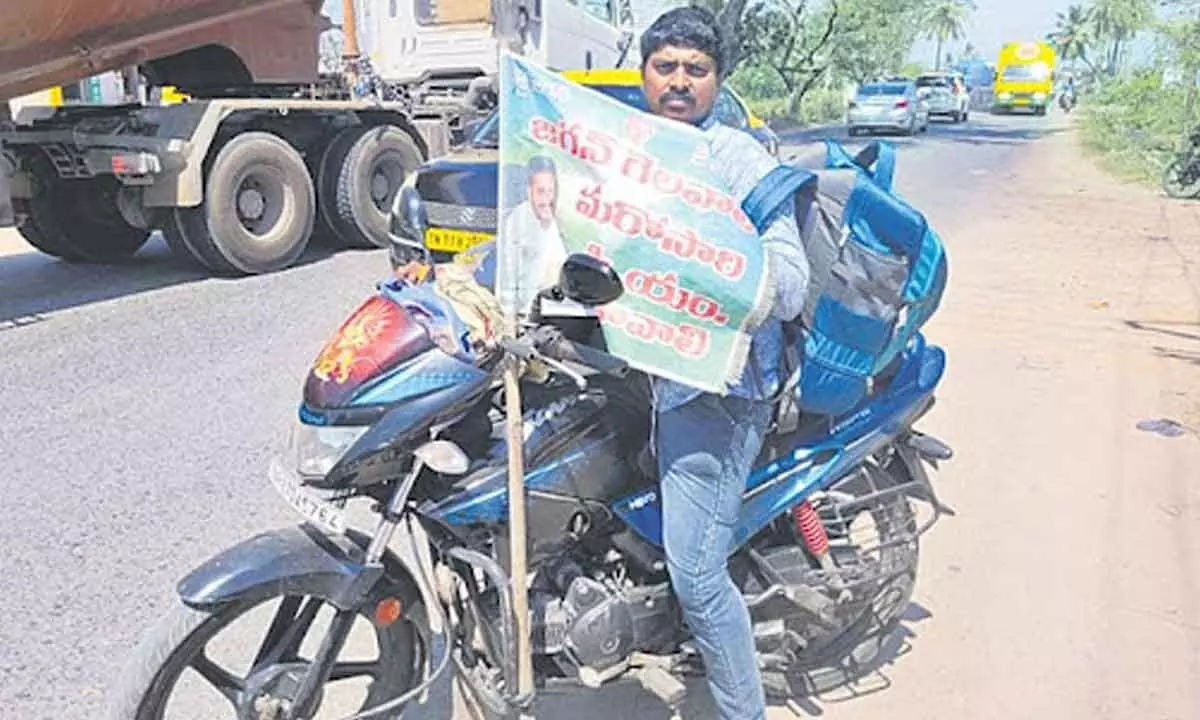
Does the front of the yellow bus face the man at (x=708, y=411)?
yes

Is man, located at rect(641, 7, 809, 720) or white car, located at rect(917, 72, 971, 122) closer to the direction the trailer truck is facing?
the white car

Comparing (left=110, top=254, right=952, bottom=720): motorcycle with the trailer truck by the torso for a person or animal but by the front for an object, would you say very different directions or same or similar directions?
very different directions

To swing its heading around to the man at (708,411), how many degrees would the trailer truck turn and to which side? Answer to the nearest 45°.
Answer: approximately 135° to its right

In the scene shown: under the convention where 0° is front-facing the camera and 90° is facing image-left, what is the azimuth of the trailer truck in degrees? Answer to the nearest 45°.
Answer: approximately 225°

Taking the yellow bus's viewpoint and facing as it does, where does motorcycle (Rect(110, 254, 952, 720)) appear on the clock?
The motorcycle is roughly at 12 o'clock from the yellow bus.
